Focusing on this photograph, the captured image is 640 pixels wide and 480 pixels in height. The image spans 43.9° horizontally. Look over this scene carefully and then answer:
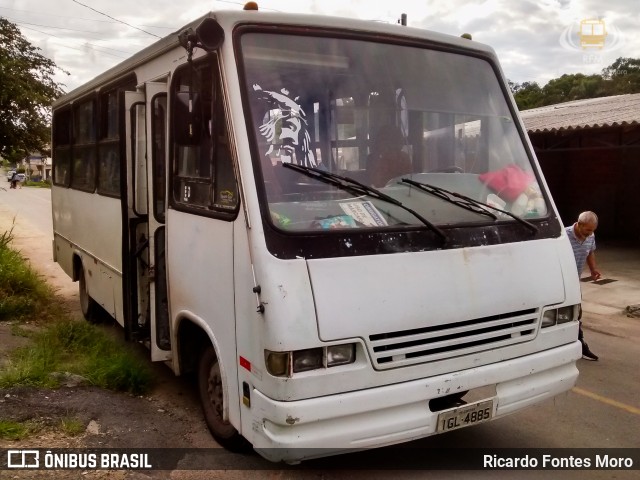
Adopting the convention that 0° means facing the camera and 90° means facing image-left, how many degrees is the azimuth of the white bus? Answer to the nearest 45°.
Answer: approximately 315°

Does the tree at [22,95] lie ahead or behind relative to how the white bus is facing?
behind
